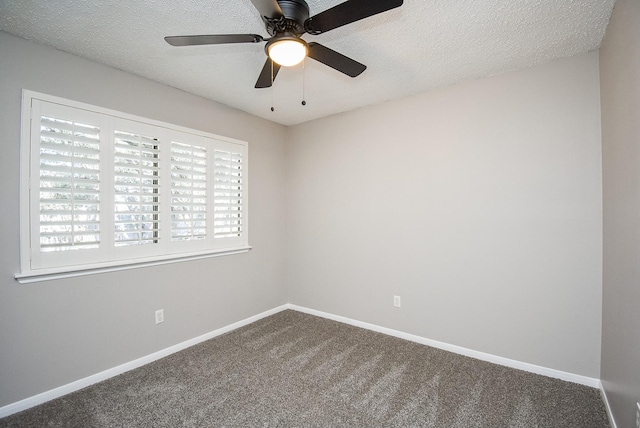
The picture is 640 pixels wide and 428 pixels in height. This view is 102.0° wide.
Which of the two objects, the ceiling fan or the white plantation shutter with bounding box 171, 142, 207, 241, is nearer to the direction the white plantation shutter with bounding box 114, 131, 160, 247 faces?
the ceiling fan

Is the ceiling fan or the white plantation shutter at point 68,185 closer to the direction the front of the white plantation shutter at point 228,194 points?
the ceiling fan

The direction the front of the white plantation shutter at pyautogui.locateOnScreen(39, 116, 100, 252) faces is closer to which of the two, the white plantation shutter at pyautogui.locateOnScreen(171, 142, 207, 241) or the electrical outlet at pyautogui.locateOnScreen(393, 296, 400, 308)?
the electrical outlet

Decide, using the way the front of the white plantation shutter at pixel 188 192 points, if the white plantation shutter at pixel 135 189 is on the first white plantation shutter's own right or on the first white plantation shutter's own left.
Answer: on the first white plantation shutter's own right

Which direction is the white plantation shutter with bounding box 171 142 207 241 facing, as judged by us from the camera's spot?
facing the viewer and to the right of the viewer

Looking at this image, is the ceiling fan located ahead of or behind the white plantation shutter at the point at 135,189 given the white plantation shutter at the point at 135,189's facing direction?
ahead

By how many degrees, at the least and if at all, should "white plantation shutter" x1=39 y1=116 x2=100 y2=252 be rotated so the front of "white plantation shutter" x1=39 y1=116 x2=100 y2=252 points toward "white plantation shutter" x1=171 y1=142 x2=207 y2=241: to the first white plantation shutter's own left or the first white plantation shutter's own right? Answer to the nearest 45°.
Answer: approximately 45° to the first white plantation shutter's own left
